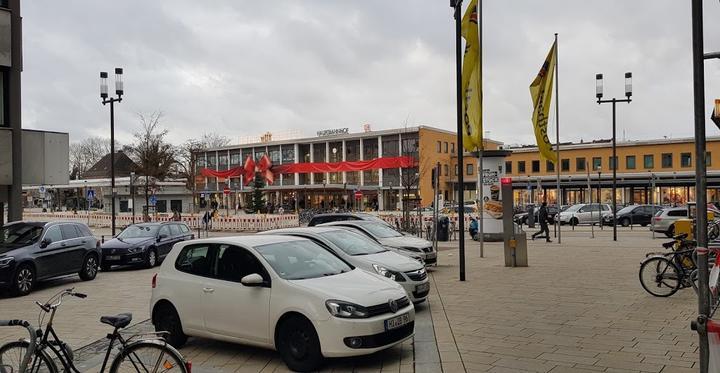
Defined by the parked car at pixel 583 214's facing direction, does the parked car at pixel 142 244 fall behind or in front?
in front

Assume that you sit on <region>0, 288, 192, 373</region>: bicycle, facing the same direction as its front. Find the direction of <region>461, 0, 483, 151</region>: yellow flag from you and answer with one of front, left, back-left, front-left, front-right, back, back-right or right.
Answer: back-right

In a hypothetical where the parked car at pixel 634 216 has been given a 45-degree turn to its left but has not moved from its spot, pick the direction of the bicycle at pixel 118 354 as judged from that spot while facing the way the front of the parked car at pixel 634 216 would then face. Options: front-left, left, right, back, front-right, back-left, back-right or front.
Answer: front

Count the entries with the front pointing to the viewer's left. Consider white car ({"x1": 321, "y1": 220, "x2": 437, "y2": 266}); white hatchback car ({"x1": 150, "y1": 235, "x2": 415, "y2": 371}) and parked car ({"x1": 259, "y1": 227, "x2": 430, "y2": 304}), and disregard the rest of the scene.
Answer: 0

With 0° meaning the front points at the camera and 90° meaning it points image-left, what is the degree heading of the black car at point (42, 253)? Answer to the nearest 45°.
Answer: approximately 45°

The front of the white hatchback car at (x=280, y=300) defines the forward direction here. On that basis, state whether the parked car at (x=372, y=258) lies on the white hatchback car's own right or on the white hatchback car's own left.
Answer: on the white hatchback car's own left

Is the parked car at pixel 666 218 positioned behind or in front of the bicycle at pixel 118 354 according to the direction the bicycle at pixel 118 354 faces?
behind

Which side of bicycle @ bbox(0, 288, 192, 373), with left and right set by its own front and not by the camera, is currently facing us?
left

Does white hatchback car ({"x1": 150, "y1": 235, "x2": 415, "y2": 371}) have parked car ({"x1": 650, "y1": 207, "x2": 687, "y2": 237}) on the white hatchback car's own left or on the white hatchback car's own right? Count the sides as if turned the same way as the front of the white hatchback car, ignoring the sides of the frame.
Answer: on the white hatchback car's own left

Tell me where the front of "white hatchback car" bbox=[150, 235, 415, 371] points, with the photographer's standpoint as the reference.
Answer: facing the viewer and to the right of the viewer

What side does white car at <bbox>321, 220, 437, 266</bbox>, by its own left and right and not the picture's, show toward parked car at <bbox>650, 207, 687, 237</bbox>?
left

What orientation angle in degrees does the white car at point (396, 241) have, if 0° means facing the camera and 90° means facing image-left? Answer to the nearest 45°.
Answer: approximately 315°

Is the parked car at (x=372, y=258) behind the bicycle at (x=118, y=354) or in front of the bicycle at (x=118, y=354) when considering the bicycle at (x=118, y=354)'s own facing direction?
behind

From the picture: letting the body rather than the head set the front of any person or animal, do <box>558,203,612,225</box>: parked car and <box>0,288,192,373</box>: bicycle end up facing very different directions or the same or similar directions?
same or similar directions

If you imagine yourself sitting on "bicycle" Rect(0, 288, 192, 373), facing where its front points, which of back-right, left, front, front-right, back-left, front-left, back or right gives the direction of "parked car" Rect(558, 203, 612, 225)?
back-right

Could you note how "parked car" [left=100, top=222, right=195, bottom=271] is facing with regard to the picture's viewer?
facing the viewer and to the left of the viewer

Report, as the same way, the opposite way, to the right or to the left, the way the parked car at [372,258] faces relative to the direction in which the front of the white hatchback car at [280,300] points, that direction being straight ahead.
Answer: the same way

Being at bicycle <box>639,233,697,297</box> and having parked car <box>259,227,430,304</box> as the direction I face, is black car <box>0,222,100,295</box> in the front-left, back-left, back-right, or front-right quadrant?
front-right

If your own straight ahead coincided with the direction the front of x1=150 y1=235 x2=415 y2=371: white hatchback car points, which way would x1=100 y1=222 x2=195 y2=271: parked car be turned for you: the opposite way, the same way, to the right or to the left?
to the right

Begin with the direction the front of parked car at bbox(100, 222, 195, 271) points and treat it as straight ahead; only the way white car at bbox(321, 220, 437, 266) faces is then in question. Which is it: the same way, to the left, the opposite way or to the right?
to the left

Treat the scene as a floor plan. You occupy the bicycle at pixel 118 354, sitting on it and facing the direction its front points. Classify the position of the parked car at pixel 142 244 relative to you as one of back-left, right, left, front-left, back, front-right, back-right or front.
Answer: right

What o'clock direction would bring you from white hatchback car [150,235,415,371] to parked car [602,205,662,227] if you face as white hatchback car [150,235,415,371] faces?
The parked car is roughly at 9 o'clock from the white hatchback car.
